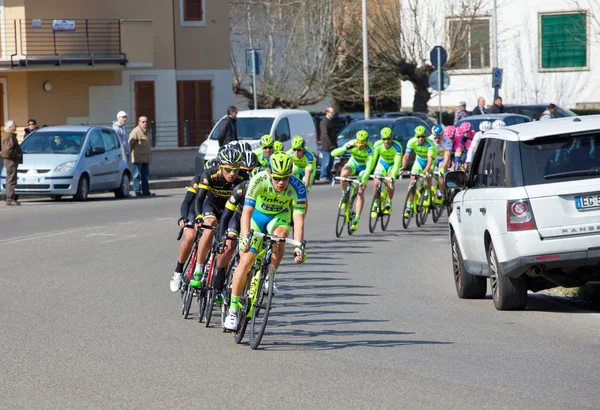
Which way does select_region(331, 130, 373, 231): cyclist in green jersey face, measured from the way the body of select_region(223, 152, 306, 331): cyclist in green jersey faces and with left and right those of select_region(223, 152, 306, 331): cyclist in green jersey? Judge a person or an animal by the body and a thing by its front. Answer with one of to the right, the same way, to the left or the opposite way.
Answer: the same way

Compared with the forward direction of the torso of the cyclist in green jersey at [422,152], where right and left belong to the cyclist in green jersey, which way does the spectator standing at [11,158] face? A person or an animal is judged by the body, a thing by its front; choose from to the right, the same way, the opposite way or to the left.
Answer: to the left

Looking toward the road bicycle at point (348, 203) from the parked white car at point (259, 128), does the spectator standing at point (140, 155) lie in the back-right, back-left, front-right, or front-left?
front-right

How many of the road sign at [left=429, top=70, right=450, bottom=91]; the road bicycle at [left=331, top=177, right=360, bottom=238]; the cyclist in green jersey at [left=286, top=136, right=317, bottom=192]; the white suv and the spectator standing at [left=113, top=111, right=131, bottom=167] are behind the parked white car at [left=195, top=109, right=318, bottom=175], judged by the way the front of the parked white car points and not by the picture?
1

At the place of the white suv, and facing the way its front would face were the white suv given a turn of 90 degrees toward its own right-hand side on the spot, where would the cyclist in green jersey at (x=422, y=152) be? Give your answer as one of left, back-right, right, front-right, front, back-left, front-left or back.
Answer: front-left

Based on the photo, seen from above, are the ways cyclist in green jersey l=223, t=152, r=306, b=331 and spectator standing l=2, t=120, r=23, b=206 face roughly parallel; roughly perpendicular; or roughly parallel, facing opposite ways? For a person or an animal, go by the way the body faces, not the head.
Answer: roughly perpendicular

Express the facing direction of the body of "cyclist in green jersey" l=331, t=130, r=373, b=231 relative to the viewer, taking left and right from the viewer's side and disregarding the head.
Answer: facing the viewer

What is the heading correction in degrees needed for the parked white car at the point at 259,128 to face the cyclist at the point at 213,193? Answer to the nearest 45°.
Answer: approximately 45° to its left

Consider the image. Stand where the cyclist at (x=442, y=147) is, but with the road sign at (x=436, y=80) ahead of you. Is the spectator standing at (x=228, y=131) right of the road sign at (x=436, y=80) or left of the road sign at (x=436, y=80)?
left

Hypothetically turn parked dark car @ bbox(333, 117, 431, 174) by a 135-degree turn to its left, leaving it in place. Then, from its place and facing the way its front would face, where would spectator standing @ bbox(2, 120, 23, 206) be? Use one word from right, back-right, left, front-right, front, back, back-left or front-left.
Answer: back-right

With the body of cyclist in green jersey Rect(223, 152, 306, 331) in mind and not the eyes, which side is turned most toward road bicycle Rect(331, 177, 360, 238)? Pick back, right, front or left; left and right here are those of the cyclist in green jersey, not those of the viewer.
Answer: back

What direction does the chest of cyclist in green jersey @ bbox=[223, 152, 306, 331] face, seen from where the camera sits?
toward the camera

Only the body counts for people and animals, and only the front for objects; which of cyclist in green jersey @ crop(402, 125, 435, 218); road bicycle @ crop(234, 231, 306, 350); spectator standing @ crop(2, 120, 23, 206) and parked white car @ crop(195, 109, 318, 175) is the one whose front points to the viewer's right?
the spectator standing

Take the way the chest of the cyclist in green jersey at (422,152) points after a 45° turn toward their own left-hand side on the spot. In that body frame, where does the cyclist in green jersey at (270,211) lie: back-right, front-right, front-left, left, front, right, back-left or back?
front-right

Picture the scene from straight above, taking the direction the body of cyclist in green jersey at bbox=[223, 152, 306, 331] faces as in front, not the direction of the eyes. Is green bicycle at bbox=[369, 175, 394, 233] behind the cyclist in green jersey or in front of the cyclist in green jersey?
behind
